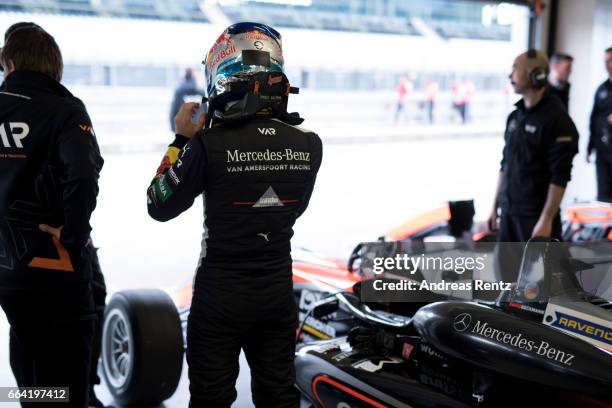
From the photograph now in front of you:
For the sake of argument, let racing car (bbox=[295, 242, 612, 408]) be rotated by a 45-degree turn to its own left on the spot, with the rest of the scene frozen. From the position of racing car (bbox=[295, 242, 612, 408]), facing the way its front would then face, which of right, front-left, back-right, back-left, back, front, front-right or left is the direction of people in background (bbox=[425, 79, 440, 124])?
right

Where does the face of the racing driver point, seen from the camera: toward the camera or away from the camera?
away from the camera

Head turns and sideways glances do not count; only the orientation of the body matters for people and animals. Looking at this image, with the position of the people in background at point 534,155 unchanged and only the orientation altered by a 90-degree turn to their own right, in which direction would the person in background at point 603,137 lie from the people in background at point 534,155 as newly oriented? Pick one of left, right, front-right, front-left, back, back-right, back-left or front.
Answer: front-right

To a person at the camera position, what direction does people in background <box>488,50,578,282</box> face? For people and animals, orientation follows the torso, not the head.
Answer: facing the viewer and to the left of the viewer

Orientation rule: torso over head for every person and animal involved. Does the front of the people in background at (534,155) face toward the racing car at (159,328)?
yes

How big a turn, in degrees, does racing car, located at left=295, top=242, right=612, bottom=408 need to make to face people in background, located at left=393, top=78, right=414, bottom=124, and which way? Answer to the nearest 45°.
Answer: approximately 45° to its right

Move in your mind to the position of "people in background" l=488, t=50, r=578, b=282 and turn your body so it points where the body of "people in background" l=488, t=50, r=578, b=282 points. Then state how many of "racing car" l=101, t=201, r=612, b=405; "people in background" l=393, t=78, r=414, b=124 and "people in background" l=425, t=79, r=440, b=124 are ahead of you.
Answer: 1

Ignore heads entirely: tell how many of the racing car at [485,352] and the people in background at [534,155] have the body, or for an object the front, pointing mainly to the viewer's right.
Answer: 0

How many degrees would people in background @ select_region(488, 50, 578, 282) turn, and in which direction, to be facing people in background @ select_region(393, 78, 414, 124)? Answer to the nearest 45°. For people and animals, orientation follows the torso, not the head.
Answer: approximately 135° to their right

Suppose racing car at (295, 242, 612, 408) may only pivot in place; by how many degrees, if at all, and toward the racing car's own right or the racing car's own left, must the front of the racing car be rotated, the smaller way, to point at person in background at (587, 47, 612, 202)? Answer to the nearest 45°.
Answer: approximately 45° to the racing car's own right

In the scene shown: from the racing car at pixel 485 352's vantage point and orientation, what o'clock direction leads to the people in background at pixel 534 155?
The people in background is roughly at 2 o'clock from the racing car.
